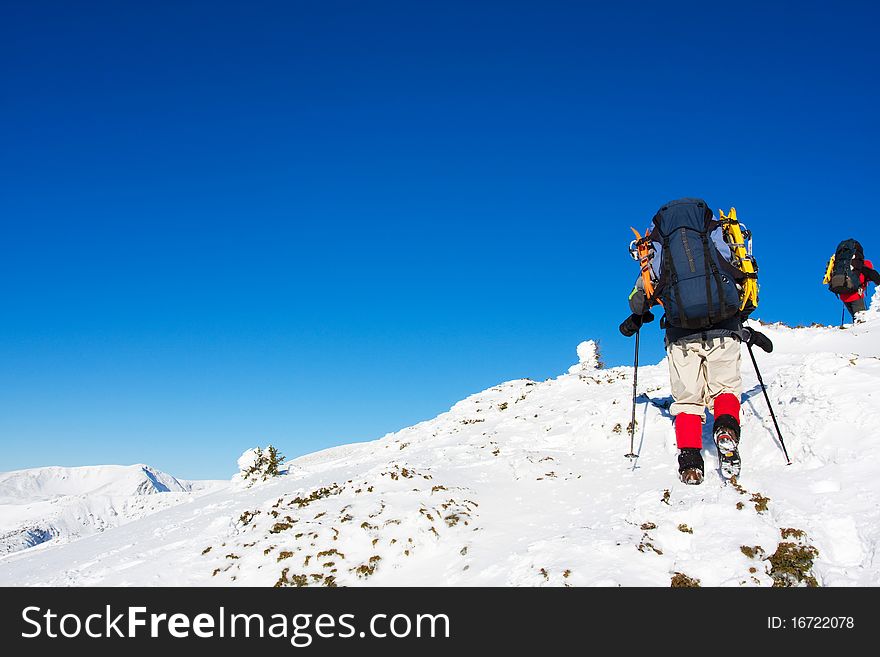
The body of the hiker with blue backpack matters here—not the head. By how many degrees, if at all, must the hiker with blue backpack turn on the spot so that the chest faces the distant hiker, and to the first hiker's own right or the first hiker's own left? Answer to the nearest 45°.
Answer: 0° — they already face them

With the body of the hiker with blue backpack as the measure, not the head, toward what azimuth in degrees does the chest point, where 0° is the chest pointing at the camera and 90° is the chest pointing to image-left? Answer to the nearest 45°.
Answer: approximately 180°

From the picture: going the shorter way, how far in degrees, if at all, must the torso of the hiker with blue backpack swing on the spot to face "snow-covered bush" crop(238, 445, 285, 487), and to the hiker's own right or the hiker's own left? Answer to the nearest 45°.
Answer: approximately 45° to the hiker's own left

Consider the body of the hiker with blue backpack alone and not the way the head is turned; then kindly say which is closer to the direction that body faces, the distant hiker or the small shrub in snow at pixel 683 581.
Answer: the distant hiker

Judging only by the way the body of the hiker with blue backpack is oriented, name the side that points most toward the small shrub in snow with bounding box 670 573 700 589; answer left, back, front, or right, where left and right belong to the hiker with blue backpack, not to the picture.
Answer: back

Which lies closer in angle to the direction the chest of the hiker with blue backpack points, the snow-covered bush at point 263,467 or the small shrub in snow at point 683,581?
the snow-covered bush

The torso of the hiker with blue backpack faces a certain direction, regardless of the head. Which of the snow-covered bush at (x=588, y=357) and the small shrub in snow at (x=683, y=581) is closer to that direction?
the snow-covered bush
